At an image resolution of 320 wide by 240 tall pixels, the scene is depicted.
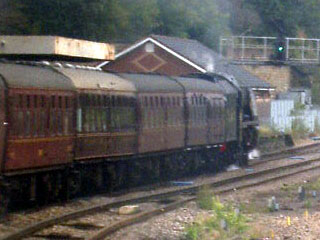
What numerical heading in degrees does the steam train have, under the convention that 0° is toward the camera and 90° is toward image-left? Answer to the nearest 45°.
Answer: approximately 225°

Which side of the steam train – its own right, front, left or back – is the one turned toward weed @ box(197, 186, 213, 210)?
right
